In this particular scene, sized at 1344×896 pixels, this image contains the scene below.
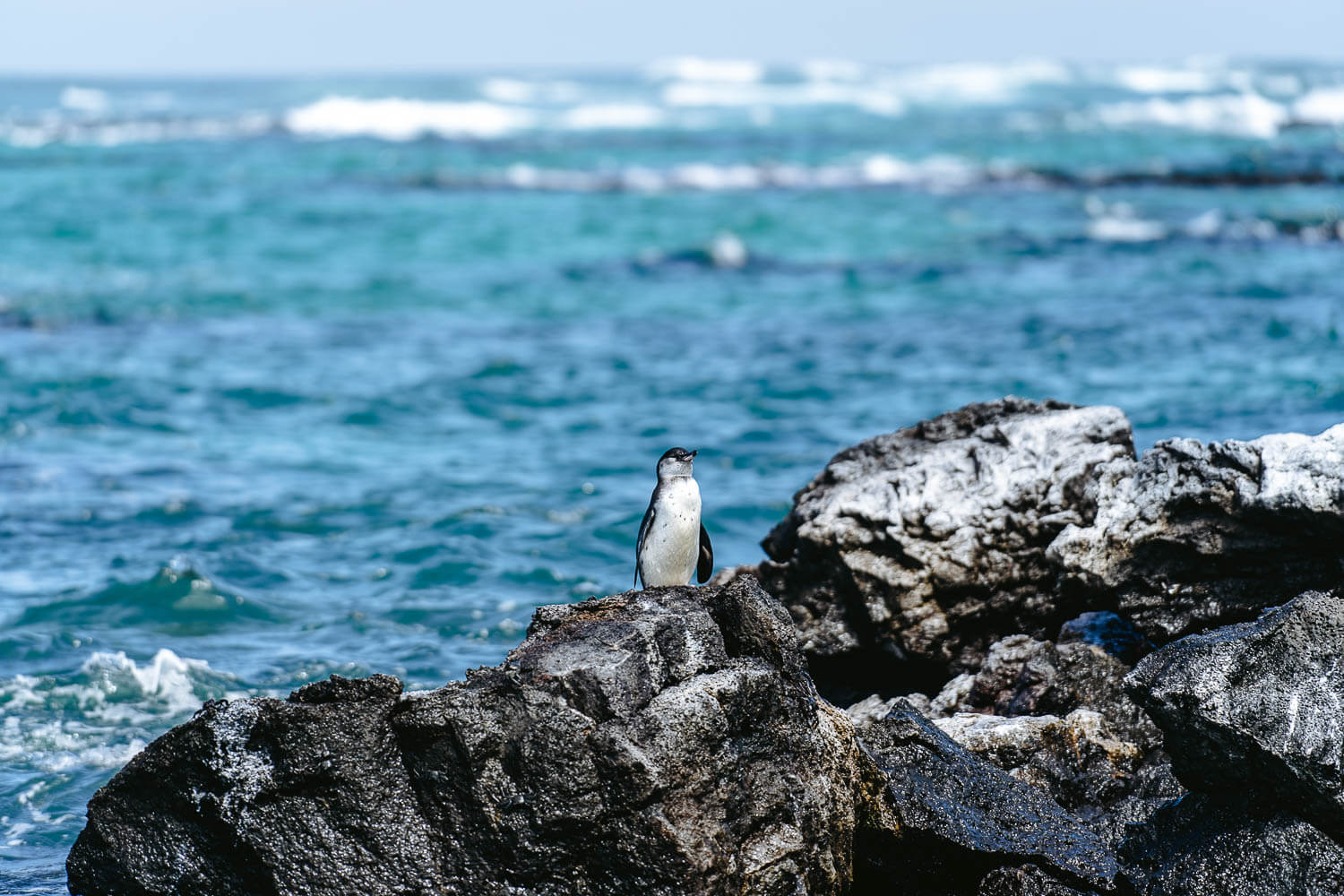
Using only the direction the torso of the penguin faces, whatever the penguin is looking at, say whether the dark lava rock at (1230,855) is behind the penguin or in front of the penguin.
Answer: in front

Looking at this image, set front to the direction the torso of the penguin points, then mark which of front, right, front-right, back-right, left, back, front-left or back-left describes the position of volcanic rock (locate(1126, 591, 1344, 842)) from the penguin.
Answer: front

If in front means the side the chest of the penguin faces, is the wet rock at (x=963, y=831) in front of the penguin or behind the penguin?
in front

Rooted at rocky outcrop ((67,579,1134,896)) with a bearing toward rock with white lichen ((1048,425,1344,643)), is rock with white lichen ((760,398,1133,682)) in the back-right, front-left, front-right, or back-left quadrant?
front-left

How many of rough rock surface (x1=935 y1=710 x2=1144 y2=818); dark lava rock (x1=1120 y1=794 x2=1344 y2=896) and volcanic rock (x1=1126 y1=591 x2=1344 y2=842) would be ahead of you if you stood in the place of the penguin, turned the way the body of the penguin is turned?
3

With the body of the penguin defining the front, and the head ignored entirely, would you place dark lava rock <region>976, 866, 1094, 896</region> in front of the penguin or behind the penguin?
in front

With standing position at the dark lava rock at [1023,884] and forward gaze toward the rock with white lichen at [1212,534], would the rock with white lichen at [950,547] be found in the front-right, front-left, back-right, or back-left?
front-left

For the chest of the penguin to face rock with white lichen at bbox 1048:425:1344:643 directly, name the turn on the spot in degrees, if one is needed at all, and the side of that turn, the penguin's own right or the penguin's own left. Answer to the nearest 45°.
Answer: approximately 45° to the penguin's own left

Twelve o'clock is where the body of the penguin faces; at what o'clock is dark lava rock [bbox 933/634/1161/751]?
The dark lava rock is roughly at 11 o'clock from the penguin.

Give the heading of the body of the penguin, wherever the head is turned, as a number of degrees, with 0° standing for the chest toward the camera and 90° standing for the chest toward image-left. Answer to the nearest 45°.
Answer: approximately 315°
